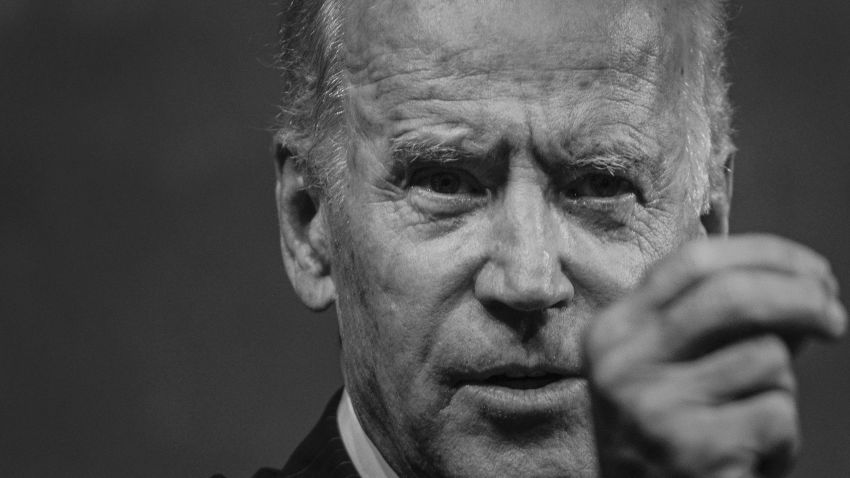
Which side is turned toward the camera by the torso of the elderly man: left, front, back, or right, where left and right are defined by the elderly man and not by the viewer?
front
